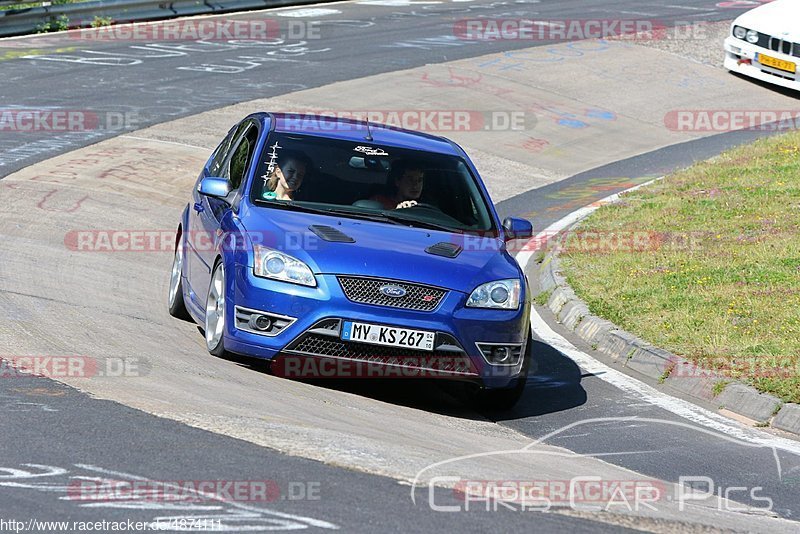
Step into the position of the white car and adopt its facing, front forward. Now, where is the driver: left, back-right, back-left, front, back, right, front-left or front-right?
front-left

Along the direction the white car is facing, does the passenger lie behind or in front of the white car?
in front

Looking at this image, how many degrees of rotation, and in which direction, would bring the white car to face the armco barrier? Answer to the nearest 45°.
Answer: approximately 45° to its right

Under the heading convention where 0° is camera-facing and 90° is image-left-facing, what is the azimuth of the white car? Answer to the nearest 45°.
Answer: approximately 45°
